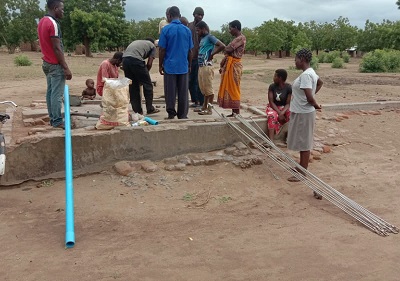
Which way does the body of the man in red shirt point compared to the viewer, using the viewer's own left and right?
facing to the right of the viewer

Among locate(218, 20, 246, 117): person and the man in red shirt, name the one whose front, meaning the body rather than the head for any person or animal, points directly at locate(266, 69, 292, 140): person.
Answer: the man in red shirt

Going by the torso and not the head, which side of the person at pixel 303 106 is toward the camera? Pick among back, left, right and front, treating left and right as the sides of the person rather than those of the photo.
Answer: left

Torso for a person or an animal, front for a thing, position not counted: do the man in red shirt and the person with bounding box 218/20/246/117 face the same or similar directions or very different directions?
very different directions

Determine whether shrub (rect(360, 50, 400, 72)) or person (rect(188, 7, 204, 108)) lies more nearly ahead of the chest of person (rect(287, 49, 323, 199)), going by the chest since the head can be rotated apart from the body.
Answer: the person

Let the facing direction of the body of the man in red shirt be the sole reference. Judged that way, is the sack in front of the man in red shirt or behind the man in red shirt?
in front

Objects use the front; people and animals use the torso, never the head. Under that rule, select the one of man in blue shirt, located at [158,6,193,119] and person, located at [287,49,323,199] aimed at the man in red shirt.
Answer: the person

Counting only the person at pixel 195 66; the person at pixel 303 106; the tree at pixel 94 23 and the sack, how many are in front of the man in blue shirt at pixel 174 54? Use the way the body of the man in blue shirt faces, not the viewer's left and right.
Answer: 2

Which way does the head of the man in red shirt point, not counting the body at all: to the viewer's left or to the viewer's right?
to the viewer's right

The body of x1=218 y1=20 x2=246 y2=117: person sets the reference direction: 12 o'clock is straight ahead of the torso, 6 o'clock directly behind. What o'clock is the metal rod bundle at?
The metal rod bundle is roughly at 8 o'clock from the person.

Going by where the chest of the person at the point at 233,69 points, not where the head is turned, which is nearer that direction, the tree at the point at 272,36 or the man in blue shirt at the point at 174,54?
the man in blue shirt

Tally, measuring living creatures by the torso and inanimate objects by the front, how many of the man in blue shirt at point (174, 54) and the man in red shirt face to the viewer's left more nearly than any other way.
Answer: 0

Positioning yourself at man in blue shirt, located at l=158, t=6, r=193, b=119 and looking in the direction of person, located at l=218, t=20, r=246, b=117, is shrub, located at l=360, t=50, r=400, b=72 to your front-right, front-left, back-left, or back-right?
front-left
